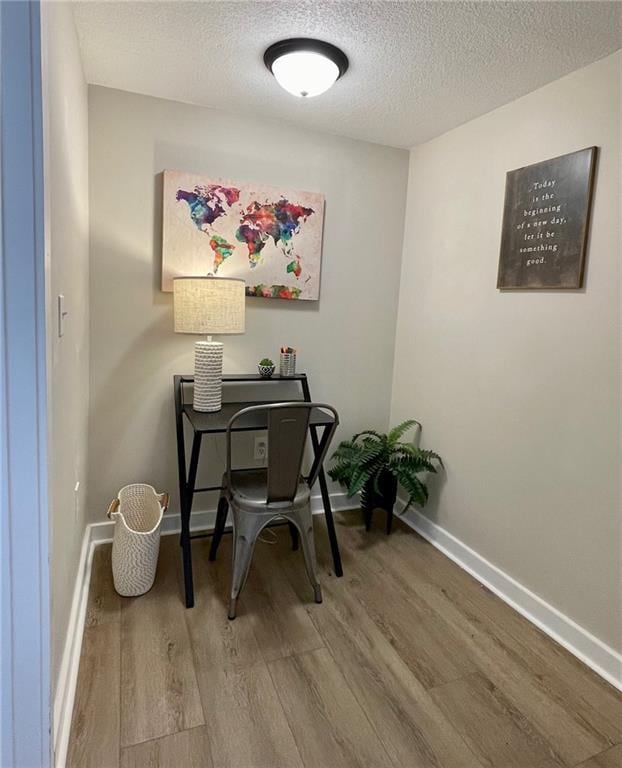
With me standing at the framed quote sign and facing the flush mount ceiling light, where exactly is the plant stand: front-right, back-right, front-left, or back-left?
front-right

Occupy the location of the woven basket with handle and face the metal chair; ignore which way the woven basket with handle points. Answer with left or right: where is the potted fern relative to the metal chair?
left

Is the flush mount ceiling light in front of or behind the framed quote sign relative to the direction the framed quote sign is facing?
in front

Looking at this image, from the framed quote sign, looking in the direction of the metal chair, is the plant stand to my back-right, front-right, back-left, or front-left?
front-right

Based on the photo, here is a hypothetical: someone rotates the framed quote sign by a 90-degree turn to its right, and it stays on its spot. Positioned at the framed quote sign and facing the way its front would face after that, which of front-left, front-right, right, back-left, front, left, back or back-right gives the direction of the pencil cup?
front-left

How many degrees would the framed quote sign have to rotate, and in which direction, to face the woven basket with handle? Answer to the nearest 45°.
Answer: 0° — it already faces it

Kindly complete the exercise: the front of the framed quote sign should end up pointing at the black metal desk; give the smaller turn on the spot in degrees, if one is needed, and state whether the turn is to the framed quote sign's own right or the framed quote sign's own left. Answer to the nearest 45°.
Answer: approximately 45° to the framed quote sign's own right

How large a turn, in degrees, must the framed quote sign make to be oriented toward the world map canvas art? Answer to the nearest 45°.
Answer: approximately 45° to its right

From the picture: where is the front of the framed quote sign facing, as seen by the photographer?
facing the viewer and to the left of the viewer
